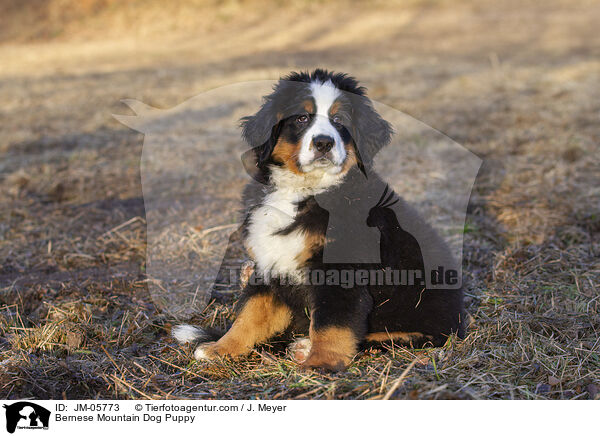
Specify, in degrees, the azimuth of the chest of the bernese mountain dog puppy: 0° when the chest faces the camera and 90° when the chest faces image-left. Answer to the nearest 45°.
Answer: approximately 45°
